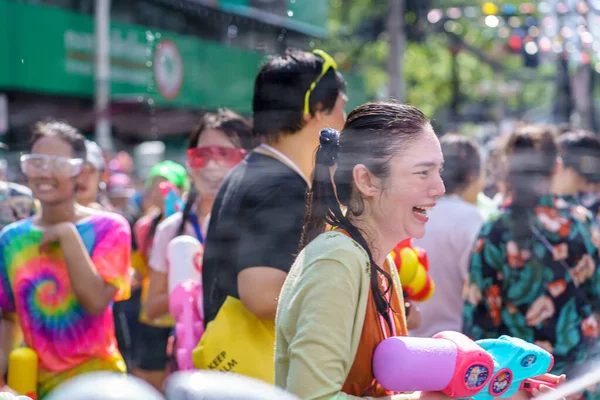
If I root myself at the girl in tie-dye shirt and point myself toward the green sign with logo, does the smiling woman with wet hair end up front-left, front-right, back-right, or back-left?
back-right

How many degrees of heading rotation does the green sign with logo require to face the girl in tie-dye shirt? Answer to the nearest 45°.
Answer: approximately 45° to its right

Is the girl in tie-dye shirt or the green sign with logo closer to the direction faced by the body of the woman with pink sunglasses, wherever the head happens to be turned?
the girl in tie-dye shirt

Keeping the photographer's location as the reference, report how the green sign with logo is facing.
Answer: facing the viewer and to the right of the viewer

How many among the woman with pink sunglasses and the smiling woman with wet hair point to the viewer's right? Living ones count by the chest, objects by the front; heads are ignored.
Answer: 1

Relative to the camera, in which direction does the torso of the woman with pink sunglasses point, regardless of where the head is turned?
toward the camera

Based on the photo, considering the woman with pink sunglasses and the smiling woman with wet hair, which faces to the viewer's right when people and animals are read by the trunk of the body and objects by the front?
the smiling woman with wet hair

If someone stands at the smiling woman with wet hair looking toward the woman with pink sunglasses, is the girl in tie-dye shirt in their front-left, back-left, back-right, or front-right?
front-left

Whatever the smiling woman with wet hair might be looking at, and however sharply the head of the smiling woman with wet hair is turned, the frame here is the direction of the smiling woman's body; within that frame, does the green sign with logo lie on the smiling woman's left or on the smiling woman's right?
on the smiling woman's left

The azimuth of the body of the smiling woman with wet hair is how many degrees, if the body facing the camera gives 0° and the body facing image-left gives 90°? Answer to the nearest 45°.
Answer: approximately 270°

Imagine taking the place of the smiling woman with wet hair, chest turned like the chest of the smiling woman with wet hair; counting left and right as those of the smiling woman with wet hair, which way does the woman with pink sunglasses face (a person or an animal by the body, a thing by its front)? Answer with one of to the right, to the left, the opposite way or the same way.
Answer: to the right

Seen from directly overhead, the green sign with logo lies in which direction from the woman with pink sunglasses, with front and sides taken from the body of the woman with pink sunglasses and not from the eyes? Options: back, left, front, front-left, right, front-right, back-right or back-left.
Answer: back

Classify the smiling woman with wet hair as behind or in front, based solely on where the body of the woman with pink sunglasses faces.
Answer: in front

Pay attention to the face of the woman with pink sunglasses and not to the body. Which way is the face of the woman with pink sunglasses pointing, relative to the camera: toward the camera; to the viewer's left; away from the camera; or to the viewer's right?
toward the camera
